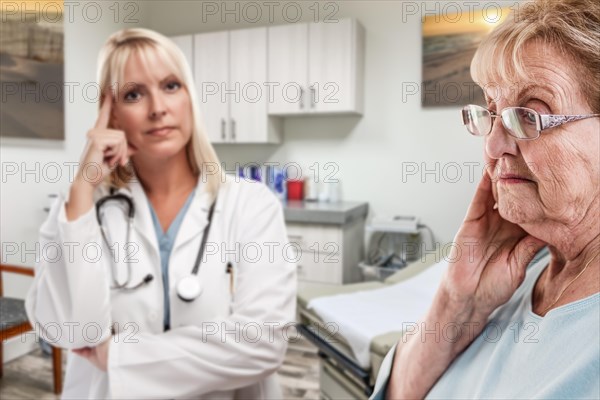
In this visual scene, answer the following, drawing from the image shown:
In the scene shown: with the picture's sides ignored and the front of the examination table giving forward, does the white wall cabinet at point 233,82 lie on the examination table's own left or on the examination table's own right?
on the examination table's own right

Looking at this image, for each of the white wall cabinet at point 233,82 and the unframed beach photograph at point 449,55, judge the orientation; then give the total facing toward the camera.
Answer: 2

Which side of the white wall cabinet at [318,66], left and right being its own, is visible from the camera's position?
front

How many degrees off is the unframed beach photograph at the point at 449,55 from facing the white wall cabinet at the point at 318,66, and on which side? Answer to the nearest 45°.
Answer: approximately 90° to its right

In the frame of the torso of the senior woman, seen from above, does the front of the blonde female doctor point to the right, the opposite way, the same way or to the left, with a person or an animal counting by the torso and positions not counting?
to the left

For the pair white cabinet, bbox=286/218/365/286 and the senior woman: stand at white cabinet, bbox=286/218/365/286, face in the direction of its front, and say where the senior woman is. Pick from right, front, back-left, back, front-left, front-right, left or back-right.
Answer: front

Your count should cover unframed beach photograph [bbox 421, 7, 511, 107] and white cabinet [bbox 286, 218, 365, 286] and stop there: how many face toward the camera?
2

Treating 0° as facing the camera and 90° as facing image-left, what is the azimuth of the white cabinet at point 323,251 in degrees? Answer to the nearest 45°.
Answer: approximately 0°

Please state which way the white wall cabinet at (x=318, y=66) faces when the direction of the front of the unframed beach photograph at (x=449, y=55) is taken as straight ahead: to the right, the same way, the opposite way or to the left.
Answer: the same way

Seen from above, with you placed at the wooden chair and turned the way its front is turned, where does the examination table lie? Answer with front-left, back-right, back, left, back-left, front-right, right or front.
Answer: front

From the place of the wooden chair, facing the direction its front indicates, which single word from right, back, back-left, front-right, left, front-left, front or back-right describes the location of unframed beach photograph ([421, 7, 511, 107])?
front-left

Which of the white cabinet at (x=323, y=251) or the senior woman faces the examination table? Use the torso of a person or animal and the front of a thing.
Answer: the white cabinet

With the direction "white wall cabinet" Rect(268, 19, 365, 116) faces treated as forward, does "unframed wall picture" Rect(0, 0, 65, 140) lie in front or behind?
in front

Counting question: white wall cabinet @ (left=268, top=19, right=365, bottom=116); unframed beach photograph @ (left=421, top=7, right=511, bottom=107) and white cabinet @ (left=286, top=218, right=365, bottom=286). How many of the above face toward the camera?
3

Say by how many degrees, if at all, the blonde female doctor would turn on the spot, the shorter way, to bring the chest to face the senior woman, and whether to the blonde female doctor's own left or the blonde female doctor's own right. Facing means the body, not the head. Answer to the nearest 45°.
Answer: approximately 45° to the blonde female doctor's own left

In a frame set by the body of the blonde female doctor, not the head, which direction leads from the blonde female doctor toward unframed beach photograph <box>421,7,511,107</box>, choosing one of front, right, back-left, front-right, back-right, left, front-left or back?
back-left

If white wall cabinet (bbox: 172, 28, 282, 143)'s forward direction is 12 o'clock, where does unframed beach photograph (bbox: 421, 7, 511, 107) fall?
The unframed beach photograph is roughly at 10 o'clock from the white wall cabinet.

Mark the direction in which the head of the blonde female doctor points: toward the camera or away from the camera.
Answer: toward the camera
